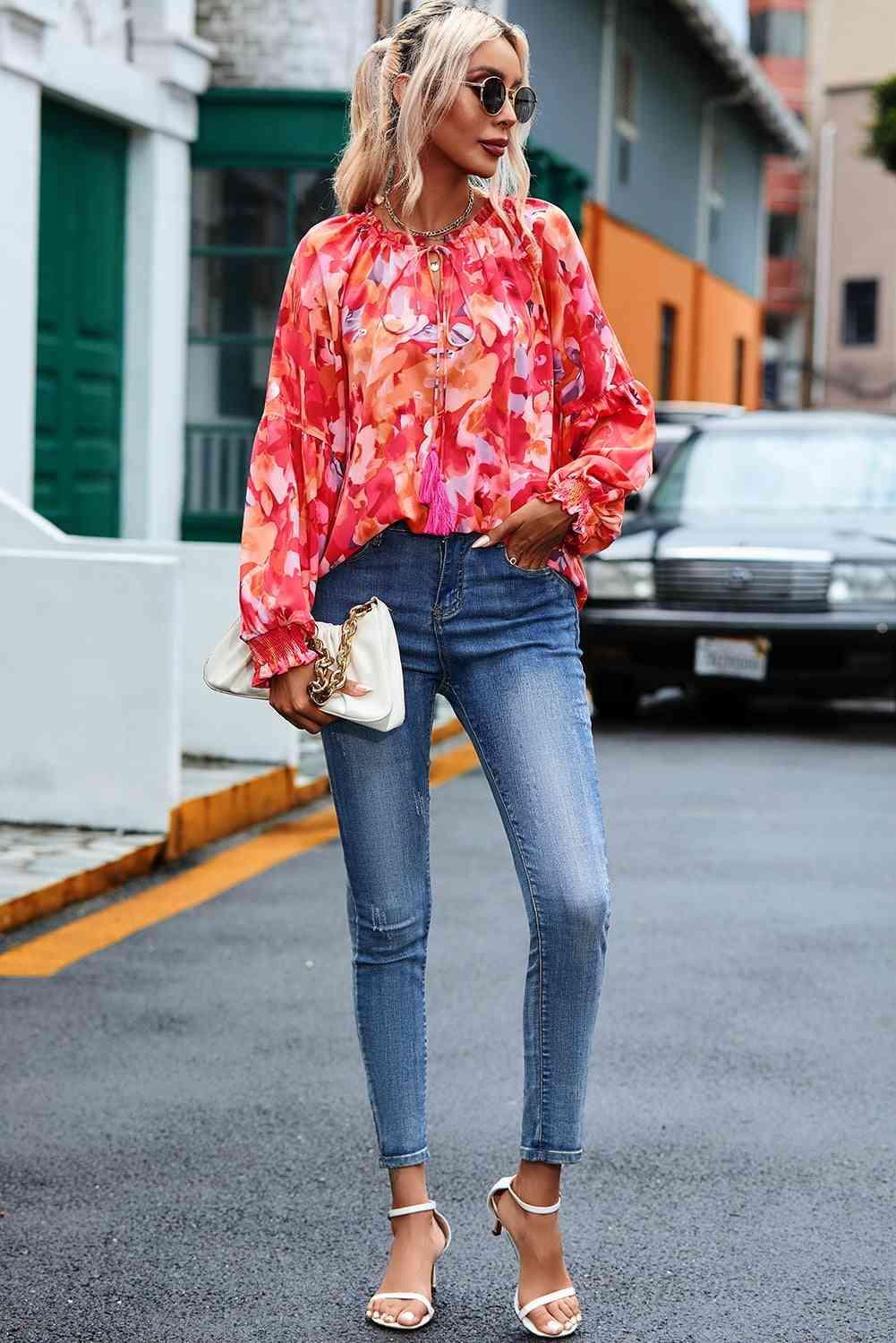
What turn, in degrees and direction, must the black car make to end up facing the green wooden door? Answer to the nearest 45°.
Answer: approximately 90° to its right

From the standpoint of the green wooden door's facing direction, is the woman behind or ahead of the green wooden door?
ahead

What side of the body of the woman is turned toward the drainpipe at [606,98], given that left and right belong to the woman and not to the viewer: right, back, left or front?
back

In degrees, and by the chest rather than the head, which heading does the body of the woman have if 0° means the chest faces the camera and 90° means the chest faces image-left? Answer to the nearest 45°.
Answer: approximately 0°

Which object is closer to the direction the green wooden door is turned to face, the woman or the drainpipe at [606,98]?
the woman

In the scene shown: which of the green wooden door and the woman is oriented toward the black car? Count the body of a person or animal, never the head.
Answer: the green wooden door

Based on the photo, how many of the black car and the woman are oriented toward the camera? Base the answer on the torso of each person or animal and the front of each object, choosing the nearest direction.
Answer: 2

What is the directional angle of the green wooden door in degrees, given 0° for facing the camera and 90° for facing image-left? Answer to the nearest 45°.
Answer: approximately 315°

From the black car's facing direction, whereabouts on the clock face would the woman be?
The woman is roughly at 12 o'clock from the black car.

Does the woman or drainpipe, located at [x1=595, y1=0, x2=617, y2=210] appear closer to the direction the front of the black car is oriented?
the woman

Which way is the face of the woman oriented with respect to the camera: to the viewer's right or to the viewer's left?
to the viewer's right
